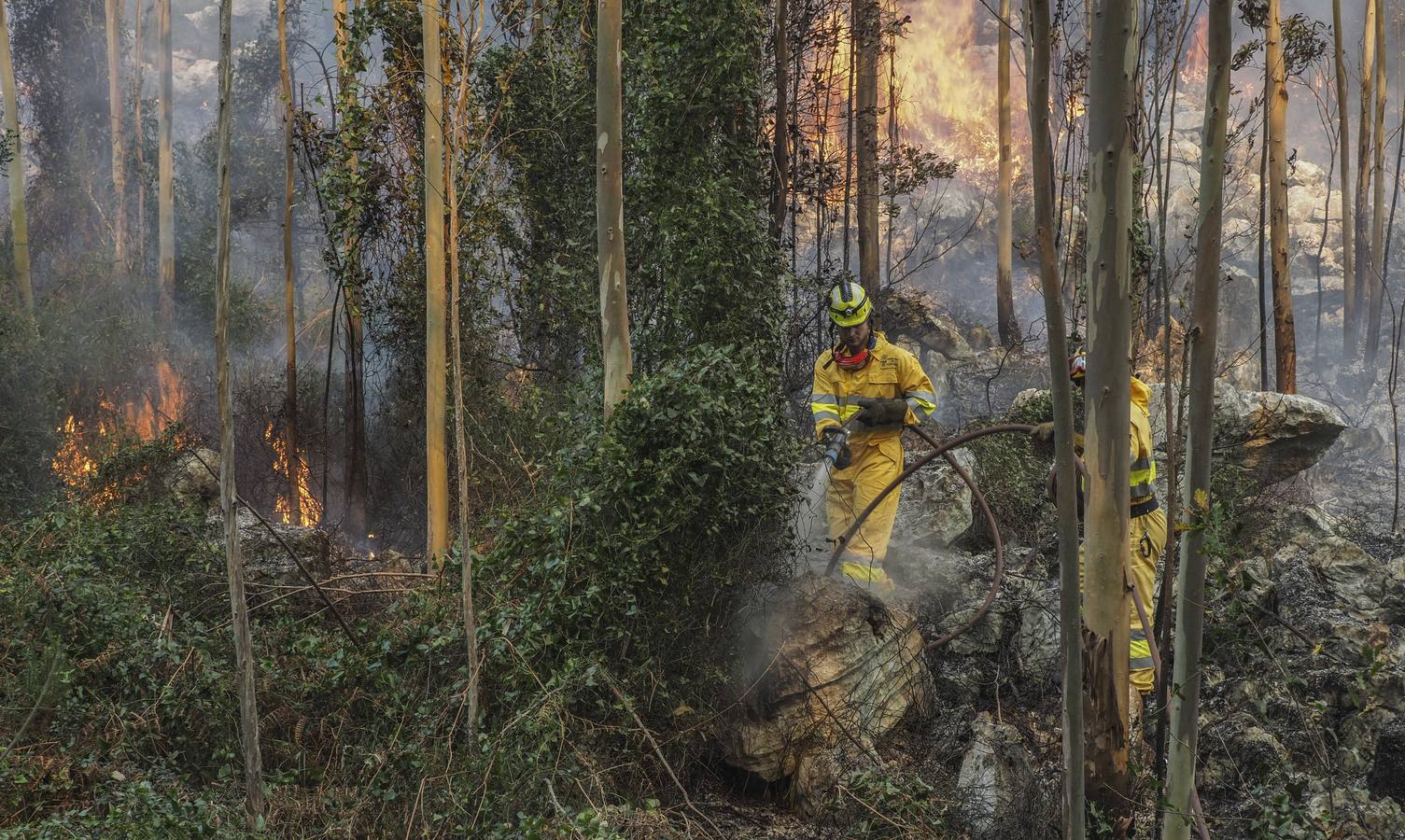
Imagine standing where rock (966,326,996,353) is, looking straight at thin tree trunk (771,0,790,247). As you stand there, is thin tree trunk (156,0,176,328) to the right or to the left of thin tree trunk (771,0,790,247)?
right
